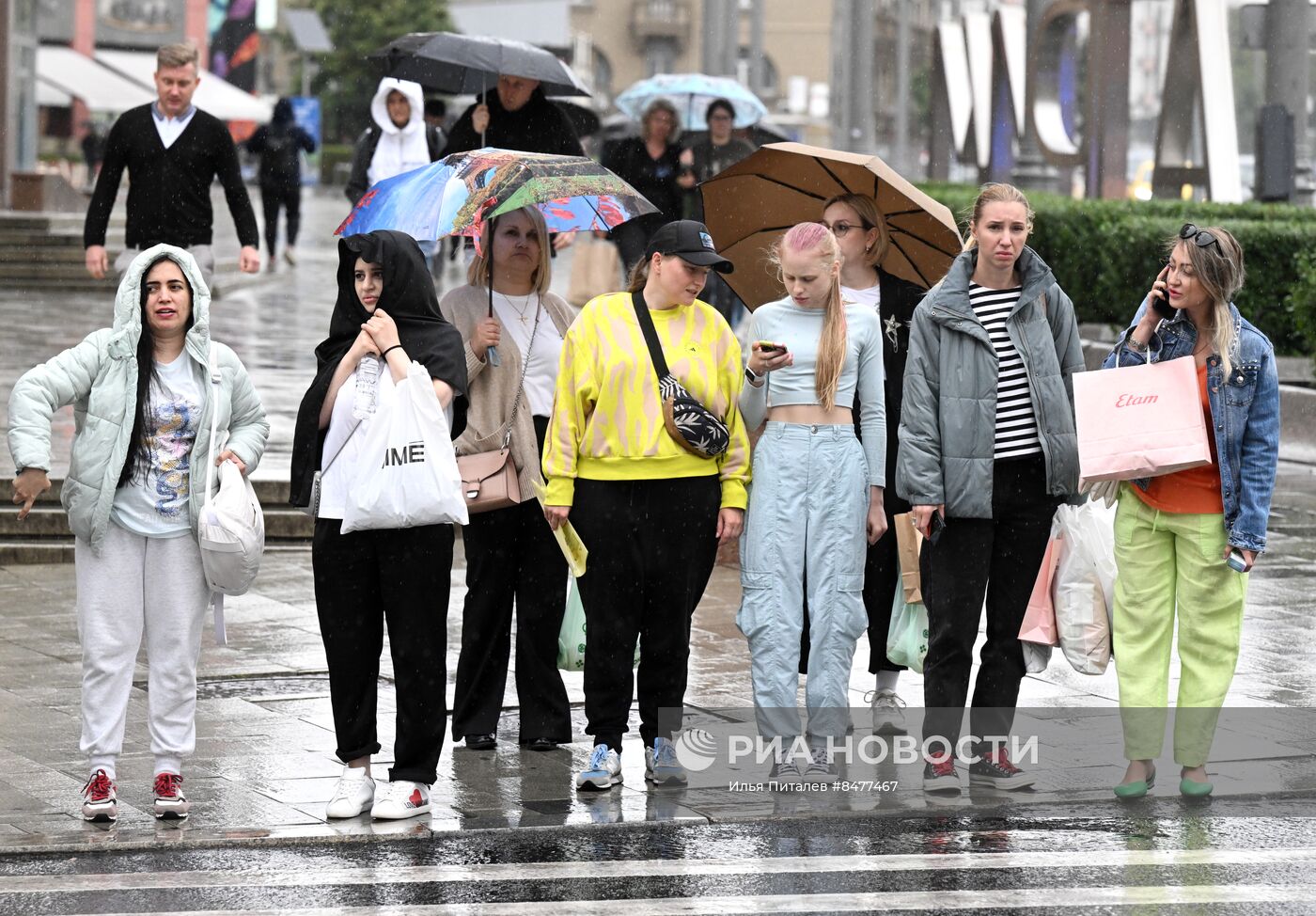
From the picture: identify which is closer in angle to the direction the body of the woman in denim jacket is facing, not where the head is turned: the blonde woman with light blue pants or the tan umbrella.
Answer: the blonde woman with light blue pants

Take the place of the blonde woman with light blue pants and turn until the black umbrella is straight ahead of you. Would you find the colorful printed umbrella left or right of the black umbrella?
left

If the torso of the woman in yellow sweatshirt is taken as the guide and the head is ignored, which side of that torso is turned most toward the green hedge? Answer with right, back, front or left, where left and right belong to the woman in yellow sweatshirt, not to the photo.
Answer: back

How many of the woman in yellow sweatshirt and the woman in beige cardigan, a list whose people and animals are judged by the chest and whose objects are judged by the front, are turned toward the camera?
2

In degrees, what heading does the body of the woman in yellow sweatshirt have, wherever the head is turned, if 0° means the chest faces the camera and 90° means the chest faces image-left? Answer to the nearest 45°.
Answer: approximately 0°

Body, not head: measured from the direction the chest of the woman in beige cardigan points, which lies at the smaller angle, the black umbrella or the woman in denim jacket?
the woman in denim jacket

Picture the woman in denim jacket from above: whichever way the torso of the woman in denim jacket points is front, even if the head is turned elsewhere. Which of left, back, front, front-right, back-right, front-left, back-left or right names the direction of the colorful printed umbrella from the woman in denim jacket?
front-right
